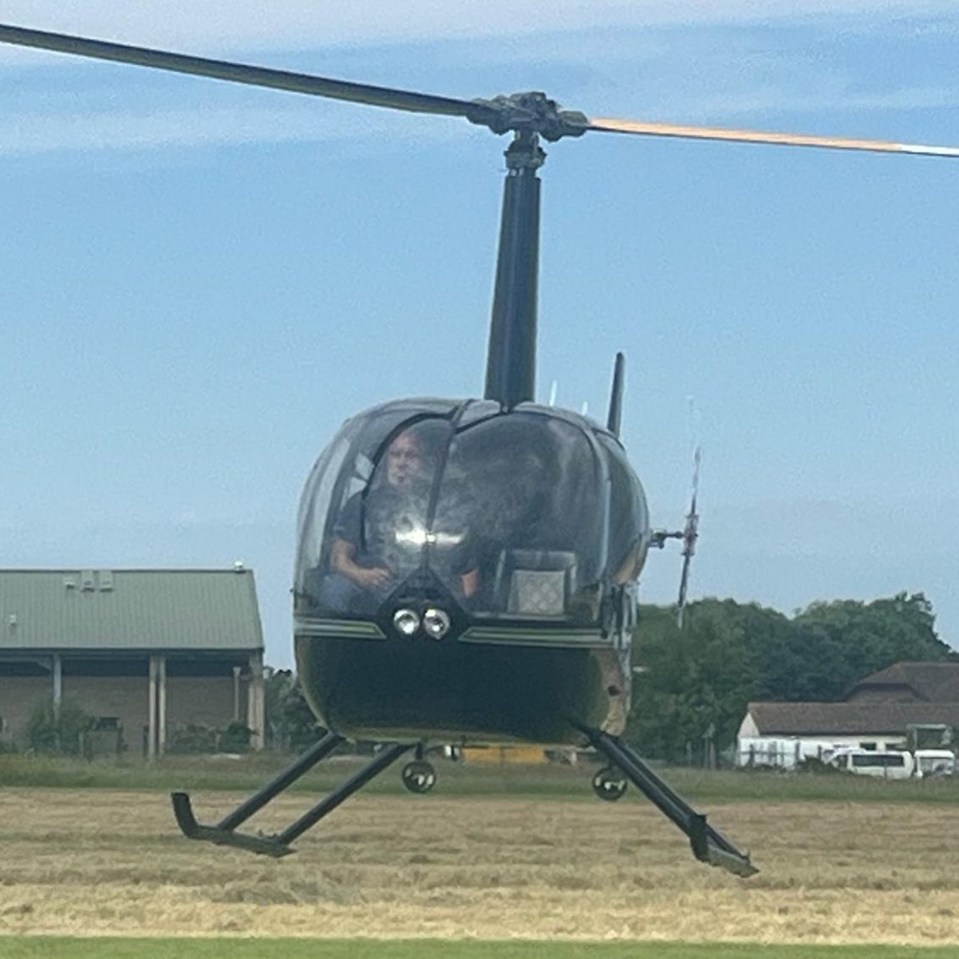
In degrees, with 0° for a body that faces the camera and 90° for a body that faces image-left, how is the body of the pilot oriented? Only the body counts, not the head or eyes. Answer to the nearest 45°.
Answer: approximately 0°
